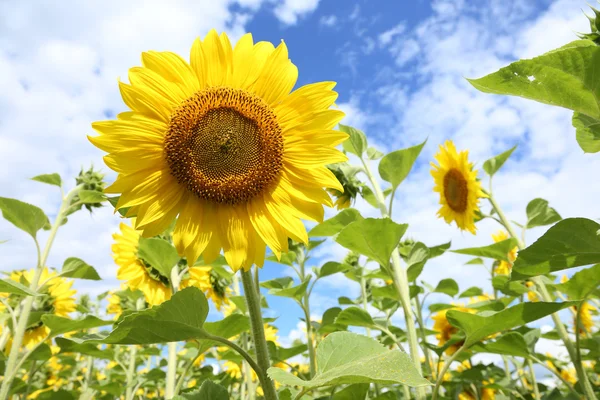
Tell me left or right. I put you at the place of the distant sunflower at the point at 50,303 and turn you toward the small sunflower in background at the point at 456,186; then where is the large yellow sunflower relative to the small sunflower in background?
right

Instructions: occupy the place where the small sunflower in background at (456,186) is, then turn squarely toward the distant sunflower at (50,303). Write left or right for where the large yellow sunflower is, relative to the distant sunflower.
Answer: left

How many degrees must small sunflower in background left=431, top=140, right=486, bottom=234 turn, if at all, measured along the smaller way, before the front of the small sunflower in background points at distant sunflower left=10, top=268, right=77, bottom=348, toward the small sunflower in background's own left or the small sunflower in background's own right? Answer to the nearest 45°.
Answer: approximately 45° to the small sunflower in background's own right

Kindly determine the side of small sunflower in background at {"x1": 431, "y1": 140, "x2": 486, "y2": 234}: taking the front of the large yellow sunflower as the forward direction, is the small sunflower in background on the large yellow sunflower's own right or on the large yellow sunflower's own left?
on the large yellow sunflower's own left

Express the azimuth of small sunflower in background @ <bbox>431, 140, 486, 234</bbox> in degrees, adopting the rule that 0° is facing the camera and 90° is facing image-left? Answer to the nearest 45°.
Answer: approximately 45°

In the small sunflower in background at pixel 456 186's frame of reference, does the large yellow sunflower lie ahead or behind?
ahead

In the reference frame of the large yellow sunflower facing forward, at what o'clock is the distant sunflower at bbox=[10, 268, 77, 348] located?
The distant sunflower is roughly at 5 o'clock from the large yellow sunflower.

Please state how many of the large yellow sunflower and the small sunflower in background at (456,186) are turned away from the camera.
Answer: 0

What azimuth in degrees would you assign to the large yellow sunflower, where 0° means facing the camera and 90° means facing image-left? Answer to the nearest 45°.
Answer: approximately 0°
